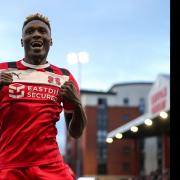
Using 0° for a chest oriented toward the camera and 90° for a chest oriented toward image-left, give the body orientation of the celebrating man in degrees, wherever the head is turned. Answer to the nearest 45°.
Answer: approximately 0°

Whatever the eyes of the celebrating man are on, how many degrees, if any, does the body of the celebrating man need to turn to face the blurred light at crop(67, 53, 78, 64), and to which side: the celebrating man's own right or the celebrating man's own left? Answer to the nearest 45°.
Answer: approximately 180°

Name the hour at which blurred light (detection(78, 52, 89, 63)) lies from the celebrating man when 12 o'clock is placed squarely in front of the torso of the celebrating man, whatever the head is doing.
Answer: The blurred light is roughly at 6 o'clock from the celebrating man.
